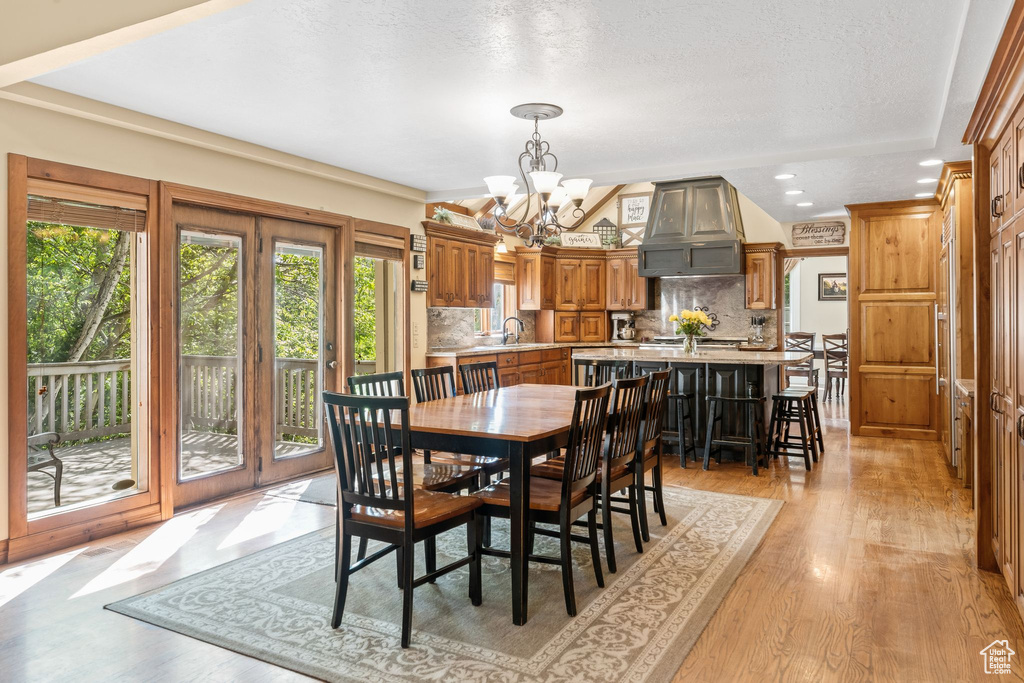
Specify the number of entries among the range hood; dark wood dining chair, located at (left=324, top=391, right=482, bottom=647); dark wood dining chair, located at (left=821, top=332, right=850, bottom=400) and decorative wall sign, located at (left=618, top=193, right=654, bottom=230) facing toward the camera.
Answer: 2

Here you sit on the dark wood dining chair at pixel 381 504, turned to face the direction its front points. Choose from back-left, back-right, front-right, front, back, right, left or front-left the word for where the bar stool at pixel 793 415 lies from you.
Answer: front

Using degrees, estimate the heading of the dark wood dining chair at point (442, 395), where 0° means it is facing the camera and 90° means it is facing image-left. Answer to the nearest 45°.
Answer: approximately 315°

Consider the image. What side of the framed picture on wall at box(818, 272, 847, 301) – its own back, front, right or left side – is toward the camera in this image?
front

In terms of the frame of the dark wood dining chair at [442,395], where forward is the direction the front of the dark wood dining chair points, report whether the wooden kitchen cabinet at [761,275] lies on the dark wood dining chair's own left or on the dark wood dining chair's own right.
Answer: on the dark wood dining chair's own left

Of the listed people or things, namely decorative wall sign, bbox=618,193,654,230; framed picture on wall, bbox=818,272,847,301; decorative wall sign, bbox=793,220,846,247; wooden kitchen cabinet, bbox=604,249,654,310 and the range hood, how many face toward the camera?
5

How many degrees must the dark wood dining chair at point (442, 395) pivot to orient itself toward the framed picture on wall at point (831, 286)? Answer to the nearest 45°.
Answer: approximately 90° to its left

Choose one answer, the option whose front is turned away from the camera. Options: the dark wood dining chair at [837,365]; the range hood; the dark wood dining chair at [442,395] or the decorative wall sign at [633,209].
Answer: the dark wood dining chair at [837,365]

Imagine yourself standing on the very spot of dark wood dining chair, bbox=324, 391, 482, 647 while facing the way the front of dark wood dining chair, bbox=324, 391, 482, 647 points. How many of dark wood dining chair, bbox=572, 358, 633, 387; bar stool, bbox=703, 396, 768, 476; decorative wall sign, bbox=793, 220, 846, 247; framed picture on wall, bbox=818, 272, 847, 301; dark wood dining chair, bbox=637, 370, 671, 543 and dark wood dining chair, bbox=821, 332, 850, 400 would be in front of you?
6

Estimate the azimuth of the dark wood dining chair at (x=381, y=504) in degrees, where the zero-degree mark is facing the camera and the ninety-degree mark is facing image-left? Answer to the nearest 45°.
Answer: approximately 225°

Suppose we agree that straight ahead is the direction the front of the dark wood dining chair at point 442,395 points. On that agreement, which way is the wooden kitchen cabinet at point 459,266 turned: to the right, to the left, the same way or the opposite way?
the same way

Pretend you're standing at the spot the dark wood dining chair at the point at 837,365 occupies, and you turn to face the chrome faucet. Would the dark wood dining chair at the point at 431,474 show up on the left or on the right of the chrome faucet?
left

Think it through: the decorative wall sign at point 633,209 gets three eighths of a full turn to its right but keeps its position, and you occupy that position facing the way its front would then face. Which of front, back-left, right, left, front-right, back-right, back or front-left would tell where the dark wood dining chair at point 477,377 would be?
back-left

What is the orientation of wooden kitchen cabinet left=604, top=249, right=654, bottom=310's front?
toward the camera

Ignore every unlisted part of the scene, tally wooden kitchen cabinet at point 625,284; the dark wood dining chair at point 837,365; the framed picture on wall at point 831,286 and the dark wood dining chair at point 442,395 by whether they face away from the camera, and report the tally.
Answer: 1

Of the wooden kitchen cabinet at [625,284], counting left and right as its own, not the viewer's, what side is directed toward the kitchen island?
front

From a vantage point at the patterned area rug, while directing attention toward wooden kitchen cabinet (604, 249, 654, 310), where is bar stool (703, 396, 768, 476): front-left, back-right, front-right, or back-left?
front-right

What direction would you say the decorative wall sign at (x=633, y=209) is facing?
toward the camera
